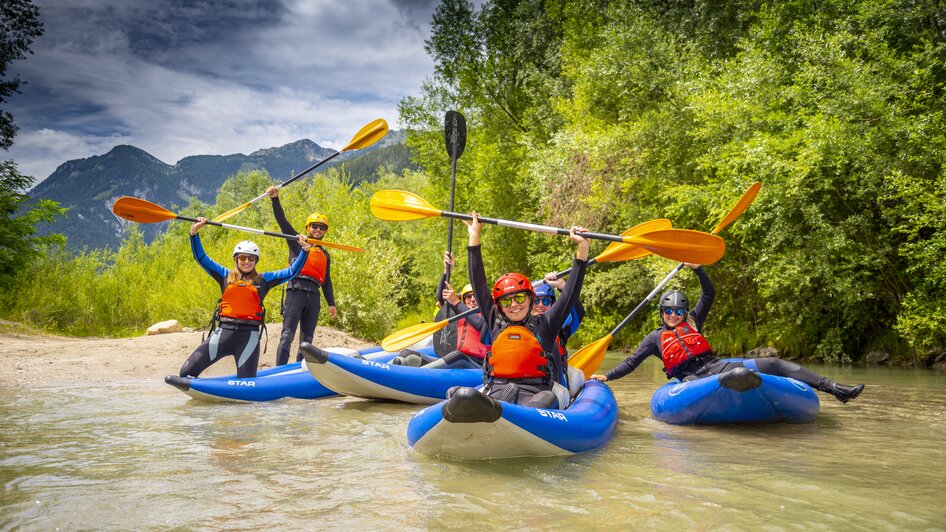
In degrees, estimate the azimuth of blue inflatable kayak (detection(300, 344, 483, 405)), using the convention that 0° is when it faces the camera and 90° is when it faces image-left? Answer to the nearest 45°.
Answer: approximately 90°

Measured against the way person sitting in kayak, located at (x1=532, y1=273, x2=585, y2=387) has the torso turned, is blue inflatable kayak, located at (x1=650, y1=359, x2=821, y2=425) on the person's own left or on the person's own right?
on the person's own left

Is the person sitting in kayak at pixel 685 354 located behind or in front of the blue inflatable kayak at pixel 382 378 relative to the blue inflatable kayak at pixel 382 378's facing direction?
behind

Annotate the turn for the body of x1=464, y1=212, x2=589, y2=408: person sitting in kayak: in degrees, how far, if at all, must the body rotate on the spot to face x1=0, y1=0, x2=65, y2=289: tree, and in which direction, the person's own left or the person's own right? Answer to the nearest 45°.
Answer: approximately 135° to the person's own right

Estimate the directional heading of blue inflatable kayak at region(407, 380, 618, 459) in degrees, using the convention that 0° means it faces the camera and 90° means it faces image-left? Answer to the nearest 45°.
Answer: approximately 45°

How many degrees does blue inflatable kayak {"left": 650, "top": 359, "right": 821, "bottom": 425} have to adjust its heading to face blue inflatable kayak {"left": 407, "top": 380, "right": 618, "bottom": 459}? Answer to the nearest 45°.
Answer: approximately 45° to its right
